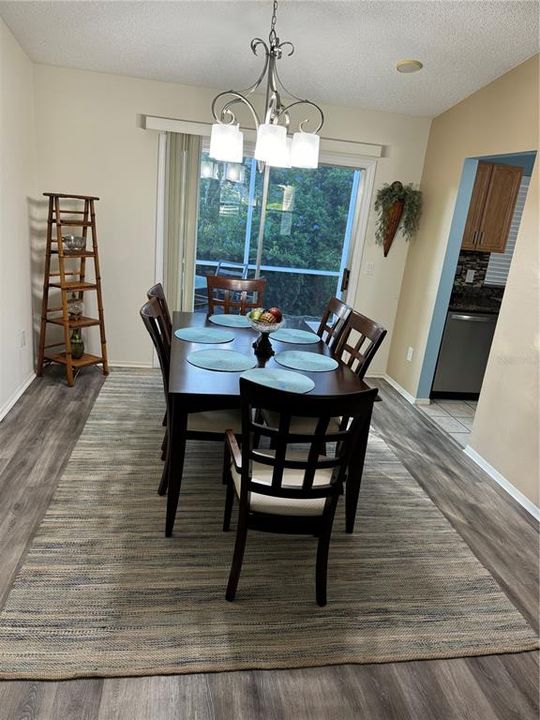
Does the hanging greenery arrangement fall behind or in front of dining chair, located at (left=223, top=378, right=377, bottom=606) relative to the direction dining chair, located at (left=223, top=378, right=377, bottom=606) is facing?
in front

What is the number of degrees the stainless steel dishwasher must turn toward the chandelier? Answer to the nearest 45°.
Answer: approximately 45° to its right

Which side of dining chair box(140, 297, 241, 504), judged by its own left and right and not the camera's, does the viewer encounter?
right

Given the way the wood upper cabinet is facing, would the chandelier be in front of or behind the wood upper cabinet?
in front

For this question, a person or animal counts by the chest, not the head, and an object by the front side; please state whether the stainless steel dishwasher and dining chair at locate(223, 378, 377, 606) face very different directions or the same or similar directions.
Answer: very different directions

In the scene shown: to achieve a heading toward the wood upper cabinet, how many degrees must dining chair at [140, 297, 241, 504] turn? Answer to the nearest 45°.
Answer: approximately 45° to its left

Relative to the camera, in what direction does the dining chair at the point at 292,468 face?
facing away from the viewer

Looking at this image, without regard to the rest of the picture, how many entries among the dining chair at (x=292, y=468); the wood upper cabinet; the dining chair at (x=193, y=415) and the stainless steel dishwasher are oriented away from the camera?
1

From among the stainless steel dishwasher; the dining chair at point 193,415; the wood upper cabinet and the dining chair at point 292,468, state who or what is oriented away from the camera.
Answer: the dining chair at point 292,468

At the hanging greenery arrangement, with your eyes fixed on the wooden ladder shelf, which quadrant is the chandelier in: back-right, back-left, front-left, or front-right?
front-left

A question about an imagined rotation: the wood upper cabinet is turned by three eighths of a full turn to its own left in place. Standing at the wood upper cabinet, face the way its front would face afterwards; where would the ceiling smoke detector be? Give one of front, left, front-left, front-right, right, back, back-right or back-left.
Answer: back

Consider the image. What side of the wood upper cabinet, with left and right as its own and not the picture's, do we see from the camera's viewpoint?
front

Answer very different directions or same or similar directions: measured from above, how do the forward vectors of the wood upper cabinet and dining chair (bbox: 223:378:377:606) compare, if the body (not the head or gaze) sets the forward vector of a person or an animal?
very different directions

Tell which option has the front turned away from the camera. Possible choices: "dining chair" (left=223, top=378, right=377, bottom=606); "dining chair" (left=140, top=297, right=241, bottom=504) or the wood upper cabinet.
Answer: "dining chair" (left=223, top=378, right=377, bottom=606)

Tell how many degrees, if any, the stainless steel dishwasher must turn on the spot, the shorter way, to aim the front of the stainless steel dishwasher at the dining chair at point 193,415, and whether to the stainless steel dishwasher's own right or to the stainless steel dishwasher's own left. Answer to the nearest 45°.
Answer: approximately 45° to the stainless steel dishwasher's own right
